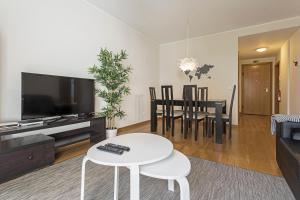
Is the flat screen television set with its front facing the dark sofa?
yes

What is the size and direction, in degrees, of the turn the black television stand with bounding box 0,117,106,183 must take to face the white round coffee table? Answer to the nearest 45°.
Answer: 0° — it already faces it

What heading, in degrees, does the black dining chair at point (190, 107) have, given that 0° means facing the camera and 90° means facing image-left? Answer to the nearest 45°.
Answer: approximately 225°

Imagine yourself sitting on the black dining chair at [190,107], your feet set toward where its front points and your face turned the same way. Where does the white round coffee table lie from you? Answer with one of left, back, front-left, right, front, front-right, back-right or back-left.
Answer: back-right

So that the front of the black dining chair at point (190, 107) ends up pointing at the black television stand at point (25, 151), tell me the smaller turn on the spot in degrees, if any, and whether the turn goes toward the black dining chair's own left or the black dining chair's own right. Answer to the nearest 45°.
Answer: approximately 180°

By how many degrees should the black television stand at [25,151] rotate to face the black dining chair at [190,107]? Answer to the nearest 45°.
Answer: approximately 45° to its left

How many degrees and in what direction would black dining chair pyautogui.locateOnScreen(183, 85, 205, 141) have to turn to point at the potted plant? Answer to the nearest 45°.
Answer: approximately 135° to its left

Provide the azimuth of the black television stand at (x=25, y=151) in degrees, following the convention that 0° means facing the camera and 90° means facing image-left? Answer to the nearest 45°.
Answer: approximately 315°

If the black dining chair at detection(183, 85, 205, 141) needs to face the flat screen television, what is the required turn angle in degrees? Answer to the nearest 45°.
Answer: approximately 180°

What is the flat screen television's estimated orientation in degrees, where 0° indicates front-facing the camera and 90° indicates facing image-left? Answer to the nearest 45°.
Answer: approximately 315°
